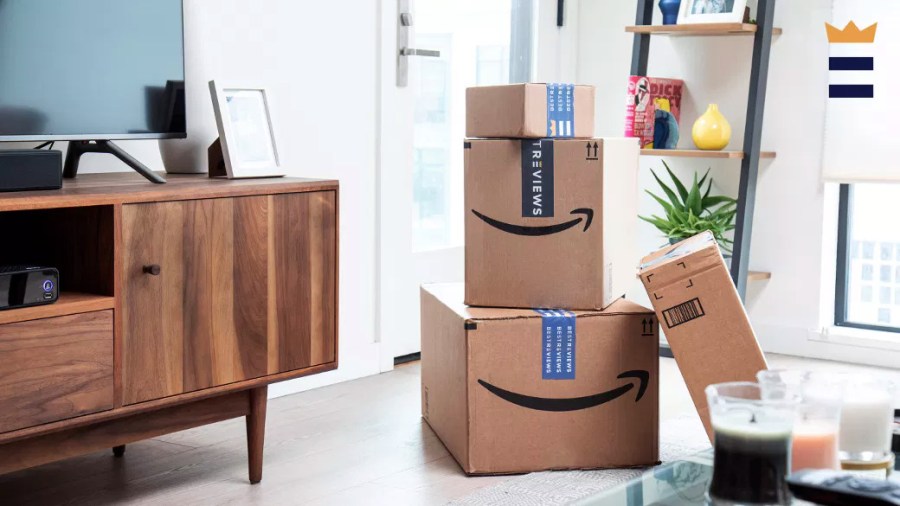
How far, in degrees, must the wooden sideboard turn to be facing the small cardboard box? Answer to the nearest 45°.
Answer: approximately 45° to its left

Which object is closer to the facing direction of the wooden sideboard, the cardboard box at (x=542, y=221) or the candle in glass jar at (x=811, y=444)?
the candle in glass jar

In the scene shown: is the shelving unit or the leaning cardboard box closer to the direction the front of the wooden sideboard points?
the leaning cardboard box

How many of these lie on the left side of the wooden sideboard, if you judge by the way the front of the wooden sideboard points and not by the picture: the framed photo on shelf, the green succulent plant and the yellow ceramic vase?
3

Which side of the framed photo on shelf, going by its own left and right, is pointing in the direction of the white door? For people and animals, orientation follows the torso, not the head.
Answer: right

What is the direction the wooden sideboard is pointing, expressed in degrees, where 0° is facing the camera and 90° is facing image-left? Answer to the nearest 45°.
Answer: approximately 315°

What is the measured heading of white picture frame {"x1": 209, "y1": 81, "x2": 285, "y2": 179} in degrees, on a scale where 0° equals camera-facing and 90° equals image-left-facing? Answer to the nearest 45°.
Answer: approximately 315°

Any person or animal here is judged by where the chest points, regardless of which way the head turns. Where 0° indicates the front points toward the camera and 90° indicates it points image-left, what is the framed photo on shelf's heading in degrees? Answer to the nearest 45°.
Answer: approximately 0°

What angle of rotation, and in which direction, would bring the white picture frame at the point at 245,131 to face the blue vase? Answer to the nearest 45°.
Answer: approximately 90° to its left
